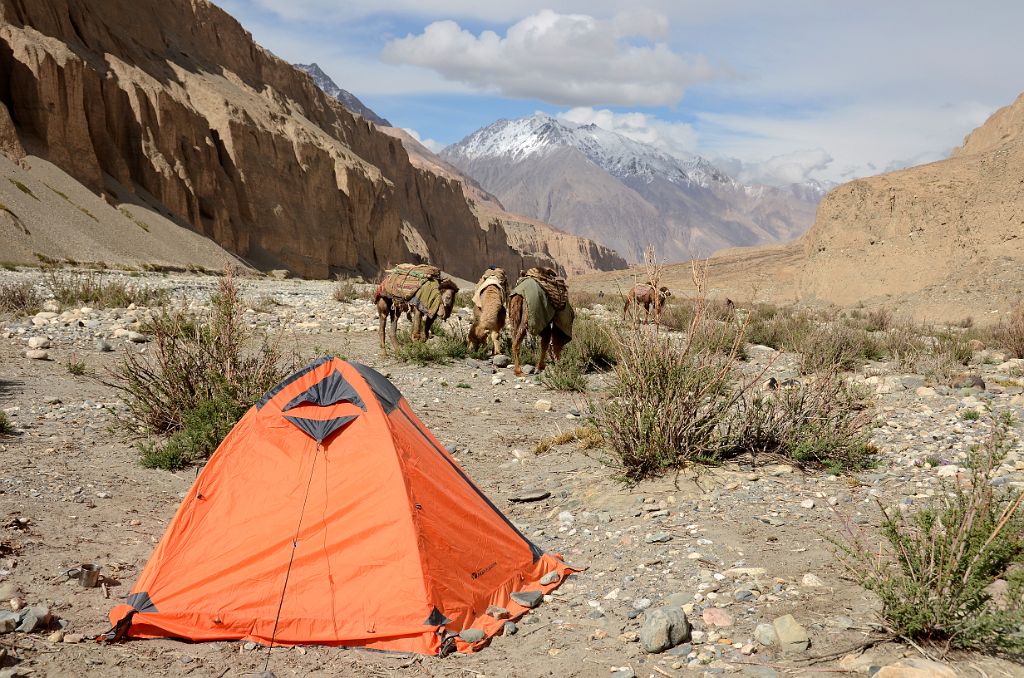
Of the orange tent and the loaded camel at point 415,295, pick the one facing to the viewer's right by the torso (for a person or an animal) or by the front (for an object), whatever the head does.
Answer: the loaded camel

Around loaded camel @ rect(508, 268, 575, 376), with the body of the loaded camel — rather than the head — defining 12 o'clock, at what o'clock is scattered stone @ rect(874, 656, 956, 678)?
The scattered stone is roughly at 4 o'clock from the loaded camel.

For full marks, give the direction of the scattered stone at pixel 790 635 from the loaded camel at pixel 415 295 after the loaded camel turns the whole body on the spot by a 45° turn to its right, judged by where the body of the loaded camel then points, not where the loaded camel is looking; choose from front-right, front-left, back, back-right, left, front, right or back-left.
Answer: front-right

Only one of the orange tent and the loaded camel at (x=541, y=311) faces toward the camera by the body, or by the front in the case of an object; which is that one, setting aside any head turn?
the orange tent

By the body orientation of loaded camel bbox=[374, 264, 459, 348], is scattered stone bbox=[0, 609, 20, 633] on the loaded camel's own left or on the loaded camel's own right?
on the loaded camel's own right

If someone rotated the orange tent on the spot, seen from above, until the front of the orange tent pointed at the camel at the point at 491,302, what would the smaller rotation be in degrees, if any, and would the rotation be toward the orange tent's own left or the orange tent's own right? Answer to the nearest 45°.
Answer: approximately 180°

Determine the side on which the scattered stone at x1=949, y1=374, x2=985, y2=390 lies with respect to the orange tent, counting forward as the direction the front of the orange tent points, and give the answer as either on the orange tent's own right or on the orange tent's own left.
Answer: on the orange tent's own left

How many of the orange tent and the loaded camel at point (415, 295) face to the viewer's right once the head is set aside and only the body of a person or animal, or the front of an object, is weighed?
1

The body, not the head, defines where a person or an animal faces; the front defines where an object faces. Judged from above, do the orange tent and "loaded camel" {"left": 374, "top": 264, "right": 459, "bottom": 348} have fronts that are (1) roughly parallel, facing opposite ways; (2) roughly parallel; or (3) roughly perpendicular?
roughly perpendicular

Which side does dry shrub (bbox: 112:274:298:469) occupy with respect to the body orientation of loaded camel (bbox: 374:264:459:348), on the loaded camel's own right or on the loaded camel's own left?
on the loaded camel's own right

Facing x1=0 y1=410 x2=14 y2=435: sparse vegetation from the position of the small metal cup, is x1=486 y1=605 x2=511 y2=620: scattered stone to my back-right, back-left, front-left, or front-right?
back-right

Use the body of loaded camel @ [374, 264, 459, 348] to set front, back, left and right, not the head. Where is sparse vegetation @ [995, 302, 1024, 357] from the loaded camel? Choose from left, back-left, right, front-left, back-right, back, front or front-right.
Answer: front

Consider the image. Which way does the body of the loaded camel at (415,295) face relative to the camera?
to the viewer's right

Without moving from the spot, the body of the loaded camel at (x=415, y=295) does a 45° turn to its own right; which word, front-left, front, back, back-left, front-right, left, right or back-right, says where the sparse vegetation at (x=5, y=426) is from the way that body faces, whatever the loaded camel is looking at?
right

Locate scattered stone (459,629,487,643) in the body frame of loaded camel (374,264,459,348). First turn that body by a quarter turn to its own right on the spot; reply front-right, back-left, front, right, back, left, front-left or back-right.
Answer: front

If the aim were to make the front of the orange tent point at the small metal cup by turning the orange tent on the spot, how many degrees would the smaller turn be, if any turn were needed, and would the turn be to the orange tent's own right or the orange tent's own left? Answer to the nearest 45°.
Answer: approximately 90° to the orange tent's own right

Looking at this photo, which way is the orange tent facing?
toward the camera

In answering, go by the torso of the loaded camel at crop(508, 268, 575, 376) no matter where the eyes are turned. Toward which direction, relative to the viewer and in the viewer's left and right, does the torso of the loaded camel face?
facing away from the viewer and to the right of the viewer
